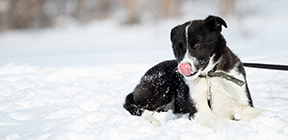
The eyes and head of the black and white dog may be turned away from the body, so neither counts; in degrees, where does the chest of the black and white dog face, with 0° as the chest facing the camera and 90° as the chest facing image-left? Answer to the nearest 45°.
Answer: approximately 315°
